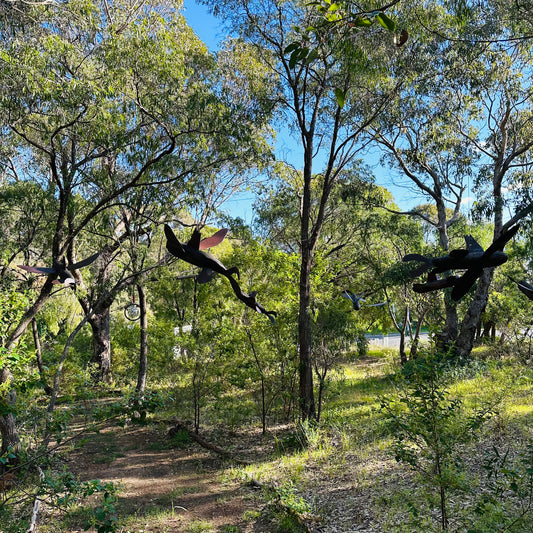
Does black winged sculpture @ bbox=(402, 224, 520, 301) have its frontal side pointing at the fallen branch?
no

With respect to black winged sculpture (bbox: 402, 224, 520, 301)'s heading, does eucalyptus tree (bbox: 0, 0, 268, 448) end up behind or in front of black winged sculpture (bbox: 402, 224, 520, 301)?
behind

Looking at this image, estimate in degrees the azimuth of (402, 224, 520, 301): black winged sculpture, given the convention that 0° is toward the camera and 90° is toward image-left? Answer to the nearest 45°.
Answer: approximately 270°
